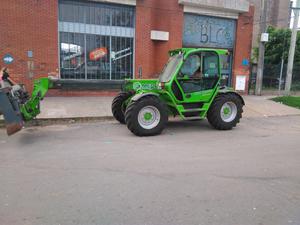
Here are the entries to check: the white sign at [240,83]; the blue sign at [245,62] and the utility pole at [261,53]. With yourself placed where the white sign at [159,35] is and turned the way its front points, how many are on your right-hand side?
0

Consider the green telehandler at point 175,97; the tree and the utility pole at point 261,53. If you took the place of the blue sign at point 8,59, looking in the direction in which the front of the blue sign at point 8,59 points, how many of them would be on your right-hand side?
0

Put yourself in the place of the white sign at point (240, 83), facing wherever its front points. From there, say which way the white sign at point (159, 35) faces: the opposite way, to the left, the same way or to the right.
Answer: the same way

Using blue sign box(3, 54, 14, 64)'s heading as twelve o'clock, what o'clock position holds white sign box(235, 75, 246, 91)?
The white sign is roughly at 9 o'clock from the blue sign.

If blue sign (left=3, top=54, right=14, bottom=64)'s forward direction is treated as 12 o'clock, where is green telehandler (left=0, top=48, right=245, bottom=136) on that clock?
The green telehandler is roughly at 11 o'clock from the blue sign.

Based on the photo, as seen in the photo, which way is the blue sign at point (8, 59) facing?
toward the camera

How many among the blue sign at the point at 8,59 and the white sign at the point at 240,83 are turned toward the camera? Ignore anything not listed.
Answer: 2

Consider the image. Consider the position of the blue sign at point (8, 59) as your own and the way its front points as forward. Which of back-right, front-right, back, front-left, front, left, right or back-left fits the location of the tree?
left

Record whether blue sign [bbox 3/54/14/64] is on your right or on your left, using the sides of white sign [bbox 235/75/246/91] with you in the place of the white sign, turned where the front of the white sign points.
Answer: on your right

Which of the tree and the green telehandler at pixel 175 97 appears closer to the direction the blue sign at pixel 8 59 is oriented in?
the green telehandler

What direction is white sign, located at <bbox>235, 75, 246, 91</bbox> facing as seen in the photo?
toward the camera

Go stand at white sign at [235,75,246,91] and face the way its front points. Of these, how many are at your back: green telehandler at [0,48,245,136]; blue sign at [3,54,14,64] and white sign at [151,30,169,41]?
0

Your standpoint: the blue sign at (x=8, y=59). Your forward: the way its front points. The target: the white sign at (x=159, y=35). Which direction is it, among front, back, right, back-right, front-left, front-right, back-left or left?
left
